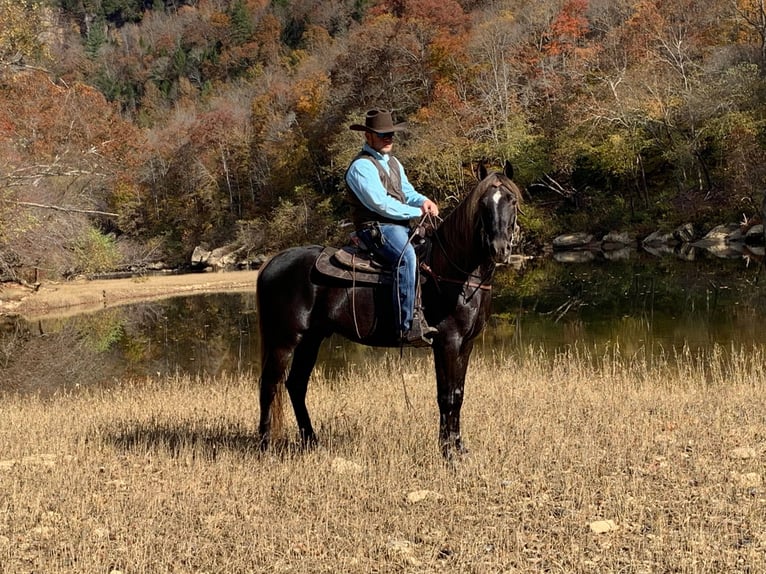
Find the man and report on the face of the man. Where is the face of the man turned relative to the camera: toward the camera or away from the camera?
toward the camera

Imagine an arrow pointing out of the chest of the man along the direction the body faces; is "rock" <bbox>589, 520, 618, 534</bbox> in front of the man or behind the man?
in front

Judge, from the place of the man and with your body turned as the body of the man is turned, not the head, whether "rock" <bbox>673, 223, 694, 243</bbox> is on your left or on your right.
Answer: on your left

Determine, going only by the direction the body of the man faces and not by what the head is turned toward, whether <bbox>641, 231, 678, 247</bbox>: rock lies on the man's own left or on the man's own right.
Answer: on the man's own left

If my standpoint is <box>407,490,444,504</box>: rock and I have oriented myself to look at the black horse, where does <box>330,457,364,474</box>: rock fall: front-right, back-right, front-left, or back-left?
front-left

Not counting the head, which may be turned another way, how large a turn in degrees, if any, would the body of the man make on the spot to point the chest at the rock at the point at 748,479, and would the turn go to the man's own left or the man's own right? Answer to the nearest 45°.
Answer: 0° — they already face it

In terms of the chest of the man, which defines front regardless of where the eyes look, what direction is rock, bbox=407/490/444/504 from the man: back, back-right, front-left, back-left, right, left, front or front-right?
front-right

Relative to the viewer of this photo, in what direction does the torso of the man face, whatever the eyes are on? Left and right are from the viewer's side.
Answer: facing the viewer and to the right of the viewer
